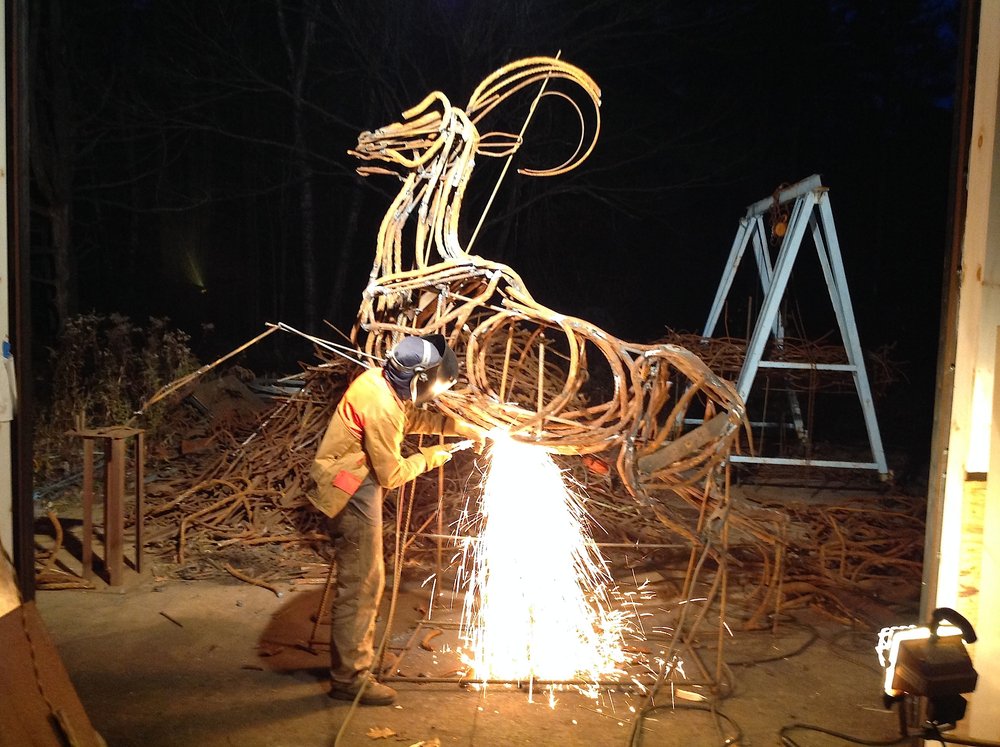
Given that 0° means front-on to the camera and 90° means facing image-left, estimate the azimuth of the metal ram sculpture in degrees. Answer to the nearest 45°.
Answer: approximately 90°

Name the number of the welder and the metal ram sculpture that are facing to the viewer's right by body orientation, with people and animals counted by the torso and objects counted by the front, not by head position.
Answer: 1

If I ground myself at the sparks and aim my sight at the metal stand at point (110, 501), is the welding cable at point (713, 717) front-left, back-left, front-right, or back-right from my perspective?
back-left

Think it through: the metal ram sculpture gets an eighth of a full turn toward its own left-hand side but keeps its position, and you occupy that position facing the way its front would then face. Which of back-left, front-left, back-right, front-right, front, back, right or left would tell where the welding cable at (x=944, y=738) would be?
left

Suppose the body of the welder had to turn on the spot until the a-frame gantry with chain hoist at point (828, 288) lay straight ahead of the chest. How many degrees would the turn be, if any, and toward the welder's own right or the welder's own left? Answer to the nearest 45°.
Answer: approximately 45° to the welder's own left

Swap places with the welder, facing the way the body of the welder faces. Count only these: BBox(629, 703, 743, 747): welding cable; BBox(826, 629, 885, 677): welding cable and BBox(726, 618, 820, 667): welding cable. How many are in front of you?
3

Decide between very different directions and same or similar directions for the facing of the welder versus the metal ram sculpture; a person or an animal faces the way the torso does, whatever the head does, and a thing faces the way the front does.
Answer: very different directions

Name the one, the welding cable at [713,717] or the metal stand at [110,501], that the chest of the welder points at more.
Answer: the welding cable

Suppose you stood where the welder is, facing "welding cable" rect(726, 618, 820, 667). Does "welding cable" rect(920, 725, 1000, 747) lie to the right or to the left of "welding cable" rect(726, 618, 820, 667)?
right

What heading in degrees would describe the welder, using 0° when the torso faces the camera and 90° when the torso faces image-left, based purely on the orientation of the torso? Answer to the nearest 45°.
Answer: approximately 270°

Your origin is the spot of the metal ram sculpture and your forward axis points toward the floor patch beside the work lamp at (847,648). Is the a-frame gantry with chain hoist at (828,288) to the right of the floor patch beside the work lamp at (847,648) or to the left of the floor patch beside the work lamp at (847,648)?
left

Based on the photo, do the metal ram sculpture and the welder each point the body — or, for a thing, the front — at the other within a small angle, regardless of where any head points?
yes
